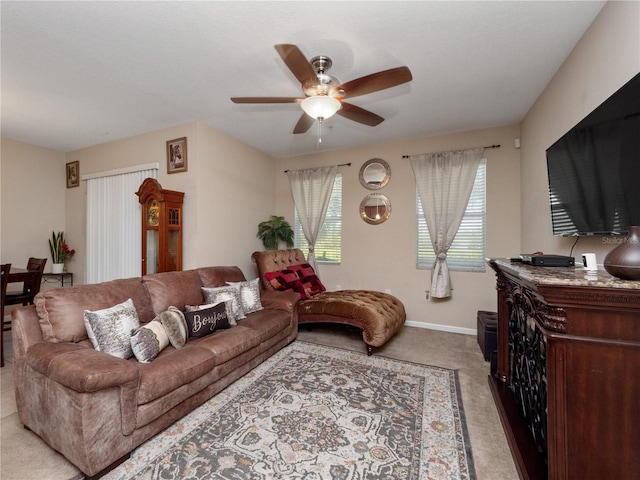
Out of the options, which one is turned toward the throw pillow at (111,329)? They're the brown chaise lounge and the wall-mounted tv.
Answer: the wall-mounted tv

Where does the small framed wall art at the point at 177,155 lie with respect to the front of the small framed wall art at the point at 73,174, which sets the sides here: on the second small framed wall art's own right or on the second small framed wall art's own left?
on the second small framed wall art's own left

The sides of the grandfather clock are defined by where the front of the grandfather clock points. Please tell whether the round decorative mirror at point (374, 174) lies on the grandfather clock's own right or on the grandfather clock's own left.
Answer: on the grandfather clock's own left

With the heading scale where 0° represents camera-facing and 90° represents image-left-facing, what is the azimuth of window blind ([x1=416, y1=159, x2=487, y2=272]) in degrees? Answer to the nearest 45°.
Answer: approximately 0°

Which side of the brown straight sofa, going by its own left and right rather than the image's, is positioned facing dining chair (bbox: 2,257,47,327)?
back

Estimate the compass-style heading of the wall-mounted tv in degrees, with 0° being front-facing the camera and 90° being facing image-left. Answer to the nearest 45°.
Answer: approximately 45°

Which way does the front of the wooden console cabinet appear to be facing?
to the viewer's left

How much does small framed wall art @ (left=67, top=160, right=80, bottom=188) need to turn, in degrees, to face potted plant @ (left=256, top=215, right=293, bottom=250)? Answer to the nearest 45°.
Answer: approximately 90° to its left
